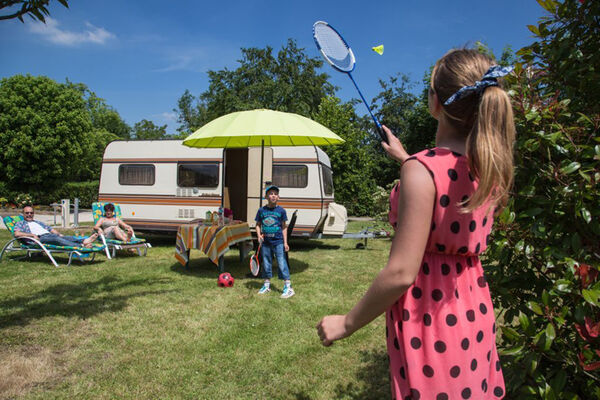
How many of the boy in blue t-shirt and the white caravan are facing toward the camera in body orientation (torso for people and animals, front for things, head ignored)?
1

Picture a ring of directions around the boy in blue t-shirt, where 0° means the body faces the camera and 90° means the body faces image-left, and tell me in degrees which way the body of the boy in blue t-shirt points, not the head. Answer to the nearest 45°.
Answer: approximately 0°

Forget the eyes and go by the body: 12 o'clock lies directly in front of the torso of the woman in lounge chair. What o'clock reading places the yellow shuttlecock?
The yellow shuttlecock is roughly at 1 o'clock from the woman in lounge chair.

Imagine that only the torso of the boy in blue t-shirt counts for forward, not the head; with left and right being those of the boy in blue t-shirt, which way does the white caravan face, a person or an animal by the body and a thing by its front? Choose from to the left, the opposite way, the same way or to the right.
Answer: to the left

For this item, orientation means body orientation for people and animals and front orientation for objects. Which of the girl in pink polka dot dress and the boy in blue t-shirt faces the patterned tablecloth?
the girl in pink polka dot dress

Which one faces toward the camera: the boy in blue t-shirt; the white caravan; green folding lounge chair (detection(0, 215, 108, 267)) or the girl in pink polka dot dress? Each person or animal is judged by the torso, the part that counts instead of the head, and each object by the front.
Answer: the boy in blue t-shirt

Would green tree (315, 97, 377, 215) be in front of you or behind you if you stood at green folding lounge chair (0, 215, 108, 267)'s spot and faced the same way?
in front

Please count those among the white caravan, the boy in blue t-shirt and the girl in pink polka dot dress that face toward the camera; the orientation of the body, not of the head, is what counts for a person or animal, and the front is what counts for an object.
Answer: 1

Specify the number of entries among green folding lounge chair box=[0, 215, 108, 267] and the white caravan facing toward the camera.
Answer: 0

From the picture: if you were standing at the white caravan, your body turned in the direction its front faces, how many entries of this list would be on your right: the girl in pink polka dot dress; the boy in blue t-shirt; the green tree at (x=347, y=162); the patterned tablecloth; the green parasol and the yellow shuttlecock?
5

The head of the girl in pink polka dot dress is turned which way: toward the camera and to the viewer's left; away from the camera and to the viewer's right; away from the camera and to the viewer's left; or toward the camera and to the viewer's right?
away from the camera and to the viewer's left

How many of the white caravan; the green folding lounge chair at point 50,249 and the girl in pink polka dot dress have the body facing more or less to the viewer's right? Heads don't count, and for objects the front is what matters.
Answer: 2

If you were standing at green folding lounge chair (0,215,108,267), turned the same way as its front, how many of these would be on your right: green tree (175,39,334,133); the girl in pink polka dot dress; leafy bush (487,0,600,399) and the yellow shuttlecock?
3

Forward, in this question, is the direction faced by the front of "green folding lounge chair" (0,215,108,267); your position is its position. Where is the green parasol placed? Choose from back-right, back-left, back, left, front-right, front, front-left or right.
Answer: front-right

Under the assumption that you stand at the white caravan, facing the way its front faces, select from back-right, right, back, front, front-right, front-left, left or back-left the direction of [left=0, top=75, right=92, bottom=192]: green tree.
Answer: back-left

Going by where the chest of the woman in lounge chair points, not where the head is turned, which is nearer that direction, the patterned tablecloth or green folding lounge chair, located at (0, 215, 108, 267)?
the patterned tablecloth

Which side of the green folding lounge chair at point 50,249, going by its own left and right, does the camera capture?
right
